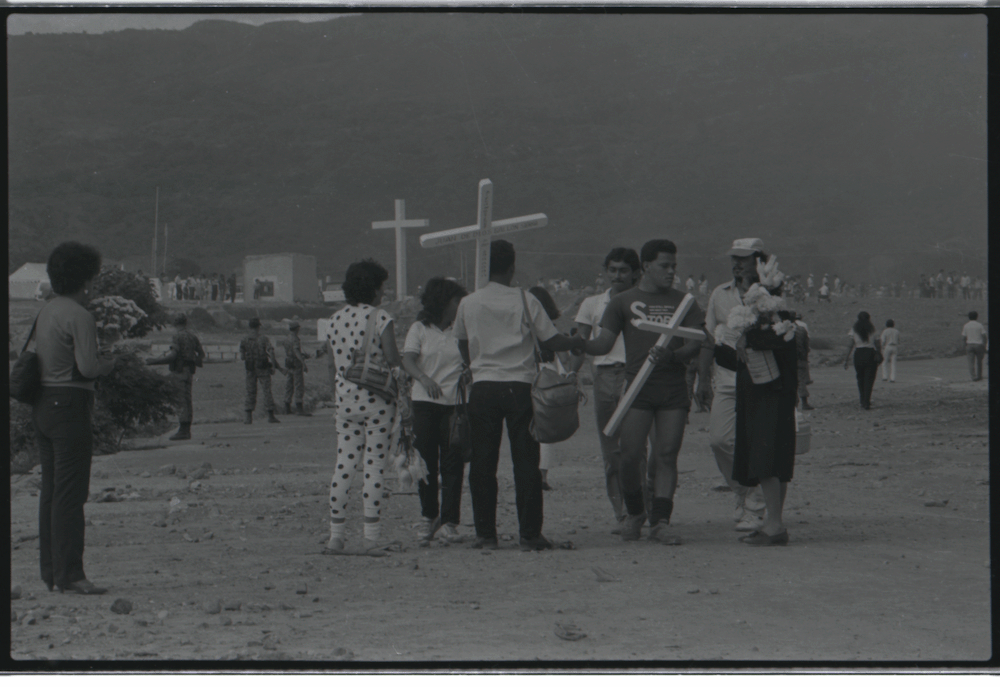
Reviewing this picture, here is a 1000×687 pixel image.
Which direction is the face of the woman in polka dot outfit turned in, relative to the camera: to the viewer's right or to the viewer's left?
to the viewer's right

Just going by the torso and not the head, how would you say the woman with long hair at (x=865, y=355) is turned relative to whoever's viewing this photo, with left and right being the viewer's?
facing away from the viewer

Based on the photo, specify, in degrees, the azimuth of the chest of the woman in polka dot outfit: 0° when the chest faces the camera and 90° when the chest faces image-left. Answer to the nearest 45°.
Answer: approximately 225°

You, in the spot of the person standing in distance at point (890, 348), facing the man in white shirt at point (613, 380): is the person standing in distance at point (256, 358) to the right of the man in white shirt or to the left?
right

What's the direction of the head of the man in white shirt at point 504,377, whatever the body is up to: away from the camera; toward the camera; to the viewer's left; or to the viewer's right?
away from the camera

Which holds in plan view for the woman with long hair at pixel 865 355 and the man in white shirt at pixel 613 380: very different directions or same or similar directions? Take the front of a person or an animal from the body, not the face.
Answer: very different directions

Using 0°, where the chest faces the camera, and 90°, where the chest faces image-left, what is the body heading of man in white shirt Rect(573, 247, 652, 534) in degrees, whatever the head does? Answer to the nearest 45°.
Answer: approximately 0°
